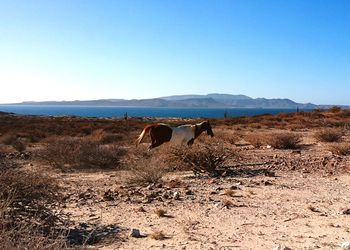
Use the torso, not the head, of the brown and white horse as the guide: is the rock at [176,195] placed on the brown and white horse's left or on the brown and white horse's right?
on the brown and white horse's right

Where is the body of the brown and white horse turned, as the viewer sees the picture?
to the viewer's right

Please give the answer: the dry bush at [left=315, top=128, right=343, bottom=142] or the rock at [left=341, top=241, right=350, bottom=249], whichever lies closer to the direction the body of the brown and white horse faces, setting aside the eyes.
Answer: the dry bush

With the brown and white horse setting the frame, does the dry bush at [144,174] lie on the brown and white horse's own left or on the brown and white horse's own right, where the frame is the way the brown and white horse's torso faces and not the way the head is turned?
on the brown and white horse's own right

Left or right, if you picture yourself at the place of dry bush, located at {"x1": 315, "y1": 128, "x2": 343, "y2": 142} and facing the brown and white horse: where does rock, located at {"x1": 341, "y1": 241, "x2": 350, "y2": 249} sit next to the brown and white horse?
left

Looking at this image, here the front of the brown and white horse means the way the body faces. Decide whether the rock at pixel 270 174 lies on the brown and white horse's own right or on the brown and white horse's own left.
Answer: on the brown and white horse's own right

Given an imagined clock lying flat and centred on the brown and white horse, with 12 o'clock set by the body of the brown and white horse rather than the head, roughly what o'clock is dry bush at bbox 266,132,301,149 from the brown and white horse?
The dry bush is roughly at 11 o'clock from the brown and white horse.

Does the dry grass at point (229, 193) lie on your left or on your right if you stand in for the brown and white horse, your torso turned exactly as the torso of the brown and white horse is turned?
on your right

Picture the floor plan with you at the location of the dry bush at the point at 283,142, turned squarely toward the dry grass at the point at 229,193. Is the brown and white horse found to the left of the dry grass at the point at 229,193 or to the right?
right

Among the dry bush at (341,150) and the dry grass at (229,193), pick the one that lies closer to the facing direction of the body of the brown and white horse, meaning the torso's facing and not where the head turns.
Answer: the dry bush

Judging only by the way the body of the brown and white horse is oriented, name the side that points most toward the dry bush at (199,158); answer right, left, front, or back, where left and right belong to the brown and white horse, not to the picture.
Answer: right
